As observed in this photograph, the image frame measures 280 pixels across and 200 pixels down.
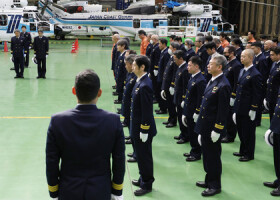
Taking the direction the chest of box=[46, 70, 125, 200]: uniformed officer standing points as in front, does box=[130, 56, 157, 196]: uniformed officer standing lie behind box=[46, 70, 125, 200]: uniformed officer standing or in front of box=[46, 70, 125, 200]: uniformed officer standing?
in front

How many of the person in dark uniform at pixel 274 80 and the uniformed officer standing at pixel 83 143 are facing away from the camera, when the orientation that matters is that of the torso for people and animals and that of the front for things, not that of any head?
1

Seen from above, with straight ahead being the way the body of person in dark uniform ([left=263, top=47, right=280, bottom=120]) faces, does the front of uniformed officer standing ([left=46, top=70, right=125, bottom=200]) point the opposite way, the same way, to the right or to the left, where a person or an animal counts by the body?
to the right

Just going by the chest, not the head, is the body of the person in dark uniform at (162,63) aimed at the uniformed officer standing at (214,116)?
no

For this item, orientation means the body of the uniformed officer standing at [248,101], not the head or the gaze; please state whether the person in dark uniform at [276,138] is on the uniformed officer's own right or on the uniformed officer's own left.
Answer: on the uniformed officer's own left

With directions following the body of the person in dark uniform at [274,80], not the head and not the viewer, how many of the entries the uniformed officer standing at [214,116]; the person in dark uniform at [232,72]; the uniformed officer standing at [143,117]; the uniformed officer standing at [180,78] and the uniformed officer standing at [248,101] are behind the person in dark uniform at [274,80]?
0

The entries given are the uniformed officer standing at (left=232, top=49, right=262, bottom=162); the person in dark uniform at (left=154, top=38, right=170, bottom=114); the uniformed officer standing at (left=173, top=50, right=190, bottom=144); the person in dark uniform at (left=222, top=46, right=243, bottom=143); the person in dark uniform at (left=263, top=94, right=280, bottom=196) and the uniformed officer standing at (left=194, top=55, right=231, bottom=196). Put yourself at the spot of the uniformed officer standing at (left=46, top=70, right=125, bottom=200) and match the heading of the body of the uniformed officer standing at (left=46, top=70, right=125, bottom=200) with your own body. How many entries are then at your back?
0

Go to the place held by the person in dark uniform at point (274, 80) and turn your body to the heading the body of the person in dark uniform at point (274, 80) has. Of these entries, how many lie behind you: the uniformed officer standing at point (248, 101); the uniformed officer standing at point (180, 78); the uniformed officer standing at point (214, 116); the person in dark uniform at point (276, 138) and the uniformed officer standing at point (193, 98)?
0

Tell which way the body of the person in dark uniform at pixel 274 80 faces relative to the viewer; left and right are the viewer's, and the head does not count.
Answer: facing the viewer and to the left of the viewer

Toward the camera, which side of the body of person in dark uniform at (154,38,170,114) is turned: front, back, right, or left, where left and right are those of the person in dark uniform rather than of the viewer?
left

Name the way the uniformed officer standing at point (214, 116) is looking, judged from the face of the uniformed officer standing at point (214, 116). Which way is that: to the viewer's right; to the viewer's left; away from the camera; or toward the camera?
to the viewer's left

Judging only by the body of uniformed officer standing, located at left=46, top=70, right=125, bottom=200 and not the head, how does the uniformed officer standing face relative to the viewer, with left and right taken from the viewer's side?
facing away from the viewer

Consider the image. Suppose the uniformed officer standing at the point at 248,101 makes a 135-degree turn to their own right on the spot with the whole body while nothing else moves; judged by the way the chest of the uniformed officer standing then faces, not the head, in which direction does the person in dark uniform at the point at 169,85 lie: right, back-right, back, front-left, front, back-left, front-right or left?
front-left

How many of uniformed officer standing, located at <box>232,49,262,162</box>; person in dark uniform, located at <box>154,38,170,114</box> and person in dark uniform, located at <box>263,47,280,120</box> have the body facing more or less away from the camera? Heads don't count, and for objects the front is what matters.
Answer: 0

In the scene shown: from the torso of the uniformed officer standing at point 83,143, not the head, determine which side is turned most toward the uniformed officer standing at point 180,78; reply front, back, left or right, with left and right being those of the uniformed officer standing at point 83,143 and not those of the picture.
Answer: front

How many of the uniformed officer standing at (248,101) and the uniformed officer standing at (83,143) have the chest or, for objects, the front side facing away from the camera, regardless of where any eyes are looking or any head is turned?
1

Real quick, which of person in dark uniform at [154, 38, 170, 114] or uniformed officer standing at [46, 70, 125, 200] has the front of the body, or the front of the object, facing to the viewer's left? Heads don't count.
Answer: the person in dark uniform

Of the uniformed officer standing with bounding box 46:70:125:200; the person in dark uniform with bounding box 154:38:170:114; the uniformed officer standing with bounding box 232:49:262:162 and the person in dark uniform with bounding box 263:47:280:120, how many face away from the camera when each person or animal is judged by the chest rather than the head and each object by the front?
1

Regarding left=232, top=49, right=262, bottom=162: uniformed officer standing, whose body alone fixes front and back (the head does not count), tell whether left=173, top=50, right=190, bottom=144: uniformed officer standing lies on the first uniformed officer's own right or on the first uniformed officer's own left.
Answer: on the first uniformed officer's own right
